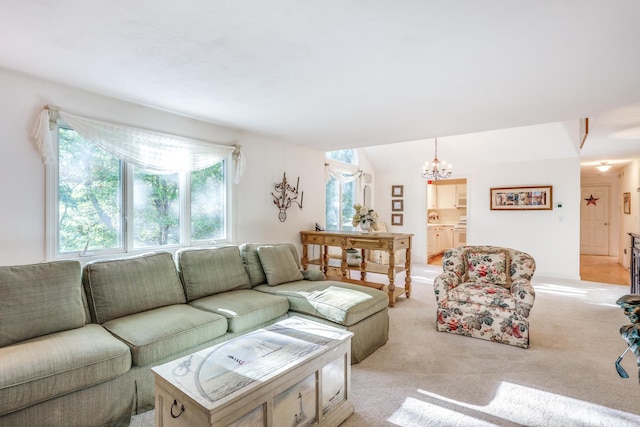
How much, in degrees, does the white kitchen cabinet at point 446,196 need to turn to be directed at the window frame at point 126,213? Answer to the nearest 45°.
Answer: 0° — it already faces it

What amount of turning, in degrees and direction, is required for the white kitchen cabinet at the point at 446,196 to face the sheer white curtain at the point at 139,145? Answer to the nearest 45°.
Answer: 0° — it already faces it

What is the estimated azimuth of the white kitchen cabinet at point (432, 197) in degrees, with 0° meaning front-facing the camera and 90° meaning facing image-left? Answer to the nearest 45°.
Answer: approximately 0°

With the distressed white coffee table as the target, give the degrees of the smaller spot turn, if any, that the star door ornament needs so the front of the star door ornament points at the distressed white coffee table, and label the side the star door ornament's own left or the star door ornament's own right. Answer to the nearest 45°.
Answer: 0° — it already faces it

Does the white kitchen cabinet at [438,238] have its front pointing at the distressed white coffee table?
yes

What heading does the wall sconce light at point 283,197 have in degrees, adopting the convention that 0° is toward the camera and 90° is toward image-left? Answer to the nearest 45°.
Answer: approximately 315°
